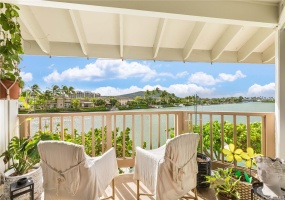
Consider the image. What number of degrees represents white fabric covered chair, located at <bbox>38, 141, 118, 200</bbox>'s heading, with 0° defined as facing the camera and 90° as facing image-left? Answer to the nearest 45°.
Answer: approximately 225°

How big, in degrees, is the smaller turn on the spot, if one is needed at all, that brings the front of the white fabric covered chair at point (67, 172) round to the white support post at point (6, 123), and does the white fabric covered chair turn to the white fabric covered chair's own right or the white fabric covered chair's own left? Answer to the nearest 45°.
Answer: approximately 90° to the white fabric covered chair's own left

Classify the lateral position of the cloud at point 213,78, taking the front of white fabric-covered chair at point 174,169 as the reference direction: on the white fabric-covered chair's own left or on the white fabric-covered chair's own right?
on the white fabric-covered chair's own right

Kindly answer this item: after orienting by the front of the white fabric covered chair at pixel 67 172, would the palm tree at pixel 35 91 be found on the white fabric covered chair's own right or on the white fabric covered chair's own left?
on the white fabric covered chair's own left

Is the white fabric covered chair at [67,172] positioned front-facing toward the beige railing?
yes

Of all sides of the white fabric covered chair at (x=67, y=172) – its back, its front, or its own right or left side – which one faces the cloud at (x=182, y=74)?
front

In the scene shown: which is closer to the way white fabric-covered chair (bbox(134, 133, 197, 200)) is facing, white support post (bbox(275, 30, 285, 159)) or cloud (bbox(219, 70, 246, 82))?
the cloud

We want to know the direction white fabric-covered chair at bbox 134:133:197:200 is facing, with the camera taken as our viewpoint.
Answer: facing away from the viewer and to the left of the viewer

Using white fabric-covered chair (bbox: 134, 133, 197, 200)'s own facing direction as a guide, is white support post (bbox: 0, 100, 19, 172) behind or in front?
in front

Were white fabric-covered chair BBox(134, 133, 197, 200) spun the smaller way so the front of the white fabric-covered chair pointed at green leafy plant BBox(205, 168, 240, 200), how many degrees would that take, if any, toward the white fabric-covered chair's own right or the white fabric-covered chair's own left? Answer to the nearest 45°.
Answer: approximately 90° to the white fabric-covered chair's own right

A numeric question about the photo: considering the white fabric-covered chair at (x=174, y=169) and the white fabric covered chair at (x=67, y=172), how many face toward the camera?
0

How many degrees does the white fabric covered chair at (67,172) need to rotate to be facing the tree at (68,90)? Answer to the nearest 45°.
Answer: approximately 45° to its left
